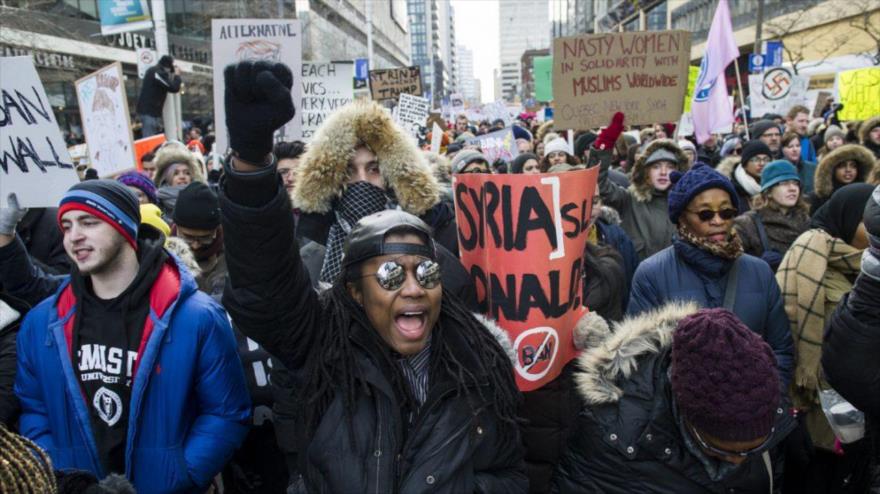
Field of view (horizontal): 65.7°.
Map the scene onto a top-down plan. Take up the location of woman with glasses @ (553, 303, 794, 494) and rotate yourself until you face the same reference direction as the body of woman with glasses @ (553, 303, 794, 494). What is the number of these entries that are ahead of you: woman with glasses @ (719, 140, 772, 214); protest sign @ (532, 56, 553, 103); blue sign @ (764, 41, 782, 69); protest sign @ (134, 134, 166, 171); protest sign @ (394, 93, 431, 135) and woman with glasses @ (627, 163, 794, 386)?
0

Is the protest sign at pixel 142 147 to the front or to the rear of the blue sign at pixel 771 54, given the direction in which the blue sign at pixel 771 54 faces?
to the front

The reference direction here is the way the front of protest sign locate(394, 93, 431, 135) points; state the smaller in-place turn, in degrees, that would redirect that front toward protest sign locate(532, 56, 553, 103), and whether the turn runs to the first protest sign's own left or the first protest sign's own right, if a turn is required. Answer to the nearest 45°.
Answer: approximately 180°

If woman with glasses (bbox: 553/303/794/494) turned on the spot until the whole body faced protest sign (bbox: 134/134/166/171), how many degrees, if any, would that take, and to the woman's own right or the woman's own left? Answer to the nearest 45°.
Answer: approximately 180°

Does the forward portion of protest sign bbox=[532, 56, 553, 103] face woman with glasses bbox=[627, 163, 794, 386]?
yes

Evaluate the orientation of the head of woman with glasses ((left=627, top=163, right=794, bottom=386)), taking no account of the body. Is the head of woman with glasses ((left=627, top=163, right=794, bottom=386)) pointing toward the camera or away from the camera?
toward the camera

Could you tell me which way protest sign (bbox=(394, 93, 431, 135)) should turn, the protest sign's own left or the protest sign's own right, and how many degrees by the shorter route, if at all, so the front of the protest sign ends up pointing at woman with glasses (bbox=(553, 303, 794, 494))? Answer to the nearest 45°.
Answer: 0° — it already faces them

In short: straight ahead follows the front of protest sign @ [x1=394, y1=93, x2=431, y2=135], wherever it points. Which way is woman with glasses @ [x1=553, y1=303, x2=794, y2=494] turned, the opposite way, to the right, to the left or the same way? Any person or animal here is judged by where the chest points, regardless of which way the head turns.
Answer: the same way

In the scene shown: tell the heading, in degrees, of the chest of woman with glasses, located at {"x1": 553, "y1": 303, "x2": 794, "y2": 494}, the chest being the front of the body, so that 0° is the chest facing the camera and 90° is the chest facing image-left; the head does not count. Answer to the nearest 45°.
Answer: approximately 315°

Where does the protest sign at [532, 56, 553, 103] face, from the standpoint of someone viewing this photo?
facing the viewer

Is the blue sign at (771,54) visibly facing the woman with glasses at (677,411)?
yes

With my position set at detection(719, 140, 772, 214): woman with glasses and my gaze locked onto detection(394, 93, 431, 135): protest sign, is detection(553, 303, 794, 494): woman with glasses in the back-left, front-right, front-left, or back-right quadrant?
back-left

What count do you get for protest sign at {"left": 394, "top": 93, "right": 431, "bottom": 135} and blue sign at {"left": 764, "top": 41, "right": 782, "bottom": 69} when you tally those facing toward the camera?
2

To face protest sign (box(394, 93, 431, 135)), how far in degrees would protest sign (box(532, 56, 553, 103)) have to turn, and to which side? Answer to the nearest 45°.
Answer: approximately 90° to its right

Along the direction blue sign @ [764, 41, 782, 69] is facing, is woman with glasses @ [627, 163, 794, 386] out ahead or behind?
ahead

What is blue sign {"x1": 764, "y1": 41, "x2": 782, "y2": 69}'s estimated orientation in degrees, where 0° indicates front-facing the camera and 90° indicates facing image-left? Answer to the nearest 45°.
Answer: approximately 0°

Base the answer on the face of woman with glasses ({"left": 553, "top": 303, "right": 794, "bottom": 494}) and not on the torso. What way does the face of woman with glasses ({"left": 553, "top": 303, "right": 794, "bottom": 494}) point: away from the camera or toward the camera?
toward the camera

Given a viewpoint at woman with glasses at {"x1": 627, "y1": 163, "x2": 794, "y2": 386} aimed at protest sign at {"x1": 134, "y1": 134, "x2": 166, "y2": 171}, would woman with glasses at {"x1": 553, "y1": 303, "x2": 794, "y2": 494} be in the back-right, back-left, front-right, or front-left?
back-left

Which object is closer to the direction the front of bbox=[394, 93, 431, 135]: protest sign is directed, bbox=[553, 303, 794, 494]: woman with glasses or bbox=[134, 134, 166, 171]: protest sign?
the woman with glasses
